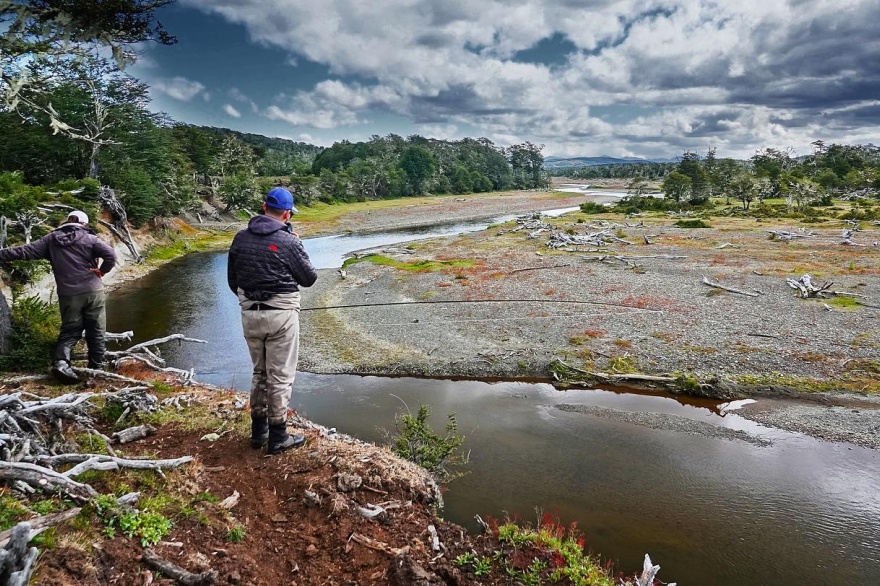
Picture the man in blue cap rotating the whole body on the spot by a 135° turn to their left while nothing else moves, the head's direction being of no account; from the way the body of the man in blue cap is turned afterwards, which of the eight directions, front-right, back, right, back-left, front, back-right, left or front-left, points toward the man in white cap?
front-right

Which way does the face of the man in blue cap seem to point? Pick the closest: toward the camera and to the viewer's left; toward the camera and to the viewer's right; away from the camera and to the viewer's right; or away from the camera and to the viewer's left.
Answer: away from the camera and to the viewer's right

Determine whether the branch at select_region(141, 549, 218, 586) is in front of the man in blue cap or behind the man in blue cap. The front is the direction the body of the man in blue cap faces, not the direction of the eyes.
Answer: behind

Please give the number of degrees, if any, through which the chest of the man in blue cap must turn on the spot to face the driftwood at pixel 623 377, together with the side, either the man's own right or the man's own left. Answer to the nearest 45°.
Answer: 0° — they already face it

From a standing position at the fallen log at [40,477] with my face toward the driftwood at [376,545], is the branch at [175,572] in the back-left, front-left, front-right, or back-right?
front-right

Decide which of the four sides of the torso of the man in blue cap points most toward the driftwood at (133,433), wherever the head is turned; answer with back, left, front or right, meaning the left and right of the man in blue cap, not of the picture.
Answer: left

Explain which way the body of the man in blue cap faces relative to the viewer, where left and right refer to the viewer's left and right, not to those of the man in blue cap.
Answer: facing away from the viewer and to the right of the viewer

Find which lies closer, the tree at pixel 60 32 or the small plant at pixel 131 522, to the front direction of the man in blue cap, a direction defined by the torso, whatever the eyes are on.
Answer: the tree

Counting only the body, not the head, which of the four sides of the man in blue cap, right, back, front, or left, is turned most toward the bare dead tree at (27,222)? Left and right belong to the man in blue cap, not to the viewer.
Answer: left

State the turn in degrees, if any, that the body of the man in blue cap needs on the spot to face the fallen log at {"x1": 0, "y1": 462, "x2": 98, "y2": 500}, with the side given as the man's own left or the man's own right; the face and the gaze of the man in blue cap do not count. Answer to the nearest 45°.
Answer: approximately 180°

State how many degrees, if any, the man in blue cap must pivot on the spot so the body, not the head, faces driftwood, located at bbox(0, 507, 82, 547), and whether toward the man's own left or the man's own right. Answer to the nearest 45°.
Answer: approximately 180°

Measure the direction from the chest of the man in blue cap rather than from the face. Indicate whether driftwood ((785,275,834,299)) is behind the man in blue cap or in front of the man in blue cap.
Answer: in front
